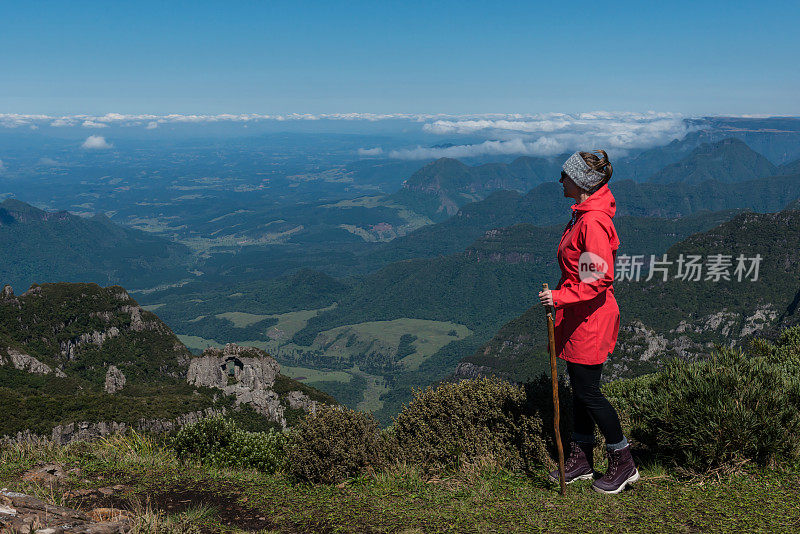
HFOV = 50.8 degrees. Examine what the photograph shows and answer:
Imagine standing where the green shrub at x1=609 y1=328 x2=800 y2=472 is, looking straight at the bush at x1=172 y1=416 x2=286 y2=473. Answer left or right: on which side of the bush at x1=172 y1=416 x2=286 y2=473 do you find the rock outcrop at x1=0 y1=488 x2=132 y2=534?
left

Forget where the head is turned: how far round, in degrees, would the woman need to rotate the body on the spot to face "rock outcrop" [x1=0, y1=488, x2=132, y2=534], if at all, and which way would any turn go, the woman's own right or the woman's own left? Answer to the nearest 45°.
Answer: approximately 45° to the woman's own left

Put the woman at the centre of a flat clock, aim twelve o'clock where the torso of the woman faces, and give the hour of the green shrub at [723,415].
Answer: The green shrub is roughly at 5 o'clock from the woman.

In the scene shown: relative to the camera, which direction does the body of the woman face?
to the viewer's left

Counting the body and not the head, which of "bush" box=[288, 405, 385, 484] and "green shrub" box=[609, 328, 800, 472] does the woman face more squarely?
the bush

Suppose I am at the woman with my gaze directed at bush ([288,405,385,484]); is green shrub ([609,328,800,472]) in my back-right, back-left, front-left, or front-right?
back-right

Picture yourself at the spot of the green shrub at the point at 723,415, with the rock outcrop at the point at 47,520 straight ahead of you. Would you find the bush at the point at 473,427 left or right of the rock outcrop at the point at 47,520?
right
